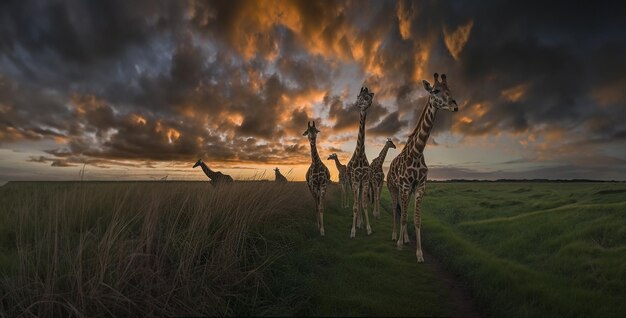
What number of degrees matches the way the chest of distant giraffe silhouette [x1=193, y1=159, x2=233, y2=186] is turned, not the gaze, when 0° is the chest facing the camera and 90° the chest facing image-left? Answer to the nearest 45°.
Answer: approximately 90°

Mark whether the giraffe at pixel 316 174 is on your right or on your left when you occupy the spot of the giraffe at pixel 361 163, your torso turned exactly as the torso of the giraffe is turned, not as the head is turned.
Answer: on your right

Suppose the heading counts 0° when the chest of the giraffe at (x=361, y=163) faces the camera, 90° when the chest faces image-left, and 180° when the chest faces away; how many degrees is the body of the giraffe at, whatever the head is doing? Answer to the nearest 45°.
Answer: approximately 0°

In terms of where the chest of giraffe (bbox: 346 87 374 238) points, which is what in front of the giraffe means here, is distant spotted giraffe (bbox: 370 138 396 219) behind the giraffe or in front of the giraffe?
behind

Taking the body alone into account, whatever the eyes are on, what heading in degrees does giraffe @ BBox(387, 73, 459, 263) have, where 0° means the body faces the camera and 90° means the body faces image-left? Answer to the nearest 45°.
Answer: approximately 315°

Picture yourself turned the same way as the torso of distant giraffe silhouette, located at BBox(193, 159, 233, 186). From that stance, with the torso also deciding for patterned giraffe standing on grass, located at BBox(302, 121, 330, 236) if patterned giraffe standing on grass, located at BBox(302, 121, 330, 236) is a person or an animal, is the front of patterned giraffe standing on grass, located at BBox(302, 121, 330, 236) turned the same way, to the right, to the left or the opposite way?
to the left

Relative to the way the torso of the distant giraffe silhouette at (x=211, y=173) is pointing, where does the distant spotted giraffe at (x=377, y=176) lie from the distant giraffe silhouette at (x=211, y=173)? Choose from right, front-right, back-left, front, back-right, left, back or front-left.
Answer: back-left

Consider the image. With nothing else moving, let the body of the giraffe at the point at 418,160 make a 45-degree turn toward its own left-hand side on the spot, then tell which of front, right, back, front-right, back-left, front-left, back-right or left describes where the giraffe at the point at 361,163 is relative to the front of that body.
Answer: back-left

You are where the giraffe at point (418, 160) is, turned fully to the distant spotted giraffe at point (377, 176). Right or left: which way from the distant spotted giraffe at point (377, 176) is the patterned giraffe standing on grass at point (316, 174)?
left

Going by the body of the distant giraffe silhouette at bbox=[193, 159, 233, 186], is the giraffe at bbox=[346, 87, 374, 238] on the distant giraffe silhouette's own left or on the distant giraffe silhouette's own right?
on the distant giraffe silhouette's own left

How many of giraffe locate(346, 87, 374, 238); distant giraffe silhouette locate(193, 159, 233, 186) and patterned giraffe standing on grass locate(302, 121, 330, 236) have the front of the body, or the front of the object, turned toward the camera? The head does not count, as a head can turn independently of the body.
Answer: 2

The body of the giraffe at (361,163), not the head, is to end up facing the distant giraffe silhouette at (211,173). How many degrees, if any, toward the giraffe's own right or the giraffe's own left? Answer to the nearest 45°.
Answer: approximately 135° to the giraffe's own right
